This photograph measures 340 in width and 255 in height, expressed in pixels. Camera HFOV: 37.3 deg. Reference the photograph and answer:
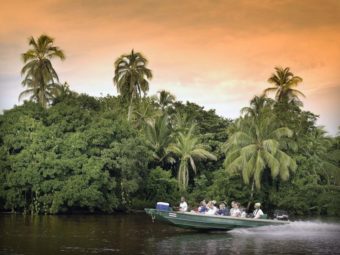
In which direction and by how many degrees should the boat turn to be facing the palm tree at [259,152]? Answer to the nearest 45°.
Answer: approximately 90° to its right

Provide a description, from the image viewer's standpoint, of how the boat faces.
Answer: facing to the left of the viewer
